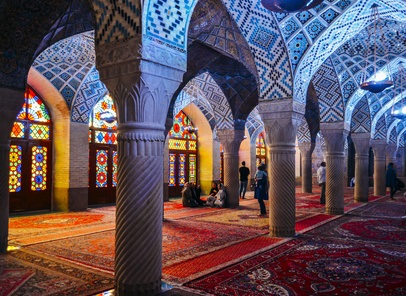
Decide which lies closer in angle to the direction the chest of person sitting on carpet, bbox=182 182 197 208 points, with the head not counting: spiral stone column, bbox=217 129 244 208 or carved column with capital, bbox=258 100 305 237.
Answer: the spiral stone column

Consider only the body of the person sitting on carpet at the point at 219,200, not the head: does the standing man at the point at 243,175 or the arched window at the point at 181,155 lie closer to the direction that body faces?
the arched window

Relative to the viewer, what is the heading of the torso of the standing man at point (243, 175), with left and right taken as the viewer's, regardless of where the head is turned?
facing away from the viewer

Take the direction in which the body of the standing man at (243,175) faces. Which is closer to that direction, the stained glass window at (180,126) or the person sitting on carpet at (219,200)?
the stained glass window
